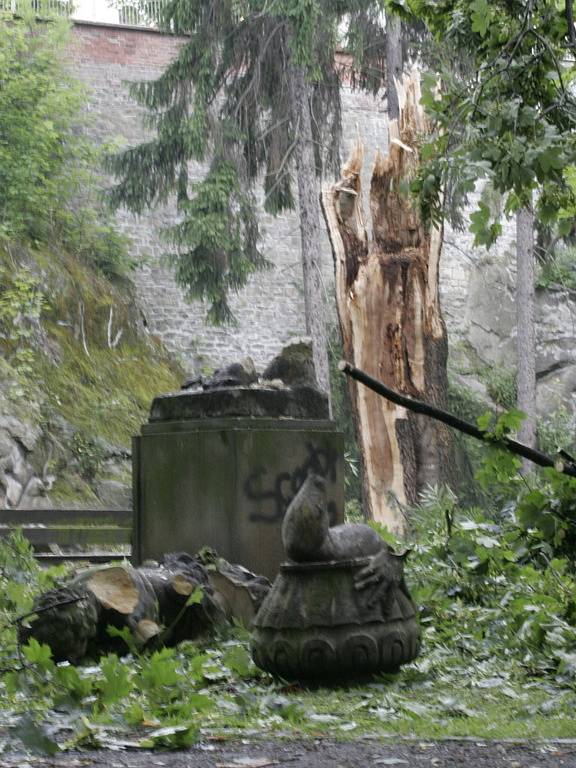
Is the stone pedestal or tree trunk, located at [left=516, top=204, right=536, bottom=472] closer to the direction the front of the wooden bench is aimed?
the stone pedestal

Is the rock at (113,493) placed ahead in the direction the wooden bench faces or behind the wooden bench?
behind

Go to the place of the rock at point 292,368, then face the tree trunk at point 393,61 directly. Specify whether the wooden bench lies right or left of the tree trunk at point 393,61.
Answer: left

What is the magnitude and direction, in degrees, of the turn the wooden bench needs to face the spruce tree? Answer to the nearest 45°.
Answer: approximately 180°

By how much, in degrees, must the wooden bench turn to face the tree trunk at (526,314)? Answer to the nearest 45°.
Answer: approximately 135° to its left

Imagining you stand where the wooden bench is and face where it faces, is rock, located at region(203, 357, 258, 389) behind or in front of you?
in front

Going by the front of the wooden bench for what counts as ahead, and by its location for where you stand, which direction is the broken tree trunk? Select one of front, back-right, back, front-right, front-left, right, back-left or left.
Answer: back-left

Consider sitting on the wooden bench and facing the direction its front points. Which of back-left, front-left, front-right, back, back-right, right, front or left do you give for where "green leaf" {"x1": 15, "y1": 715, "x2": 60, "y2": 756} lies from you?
front

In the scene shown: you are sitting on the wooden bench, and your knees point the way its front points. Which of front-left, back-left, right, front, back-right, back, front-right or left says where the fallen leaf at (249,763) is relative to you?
front

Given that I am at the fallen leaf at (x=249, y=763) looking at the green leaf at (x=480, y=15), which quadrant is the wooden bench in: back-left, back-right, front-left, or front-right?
front-left

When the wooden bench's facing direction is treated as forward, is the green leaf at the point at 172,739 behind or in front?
in front

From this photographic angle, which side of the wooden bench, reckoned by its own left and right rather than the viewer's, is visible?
front

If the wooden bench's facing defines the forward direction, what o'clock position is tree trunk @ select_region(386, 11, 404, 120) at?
The tree trunk is roughly at 7 o'clock from the wooden bench.

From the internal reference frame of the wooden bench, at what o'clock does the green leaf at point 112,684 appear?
The green leaf is roughly at 12 o'clock from the wooden bench.
